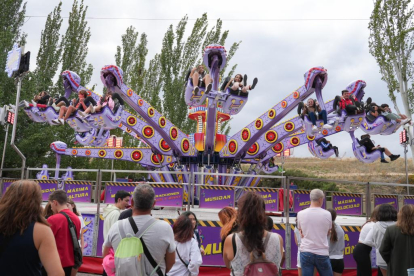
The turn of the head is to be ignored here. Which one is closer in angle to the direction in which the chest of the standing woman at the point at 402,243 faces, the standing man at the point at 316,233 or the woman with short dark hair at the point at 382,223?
the woman with short dark hair

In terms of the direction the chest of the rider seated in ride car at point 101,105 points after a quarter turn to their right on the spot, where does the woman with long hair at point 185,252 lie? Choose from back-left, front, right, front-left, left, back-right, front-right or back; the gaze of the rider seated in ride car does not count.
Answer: back

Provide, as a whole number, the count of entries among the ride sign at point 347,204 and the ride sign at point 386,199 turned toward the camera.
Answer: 2

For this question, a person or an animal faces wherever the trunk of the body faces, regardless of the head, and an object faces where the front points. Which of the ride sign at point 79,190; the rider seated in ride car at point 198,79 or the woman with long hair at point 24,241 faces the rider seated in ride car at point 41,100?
the woman with long hair

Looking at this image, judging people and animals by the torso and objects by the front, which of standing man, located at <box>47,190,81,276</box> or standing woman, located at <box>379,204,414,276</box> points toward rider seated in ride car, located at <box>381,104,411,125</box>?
the standing woman

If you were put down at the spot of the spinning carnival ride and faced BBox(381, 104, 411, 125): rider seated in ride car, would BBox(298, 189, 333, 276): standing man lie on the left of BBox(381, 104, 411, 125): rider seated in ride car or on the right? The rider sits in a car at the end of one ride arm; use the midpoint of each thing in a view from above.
right

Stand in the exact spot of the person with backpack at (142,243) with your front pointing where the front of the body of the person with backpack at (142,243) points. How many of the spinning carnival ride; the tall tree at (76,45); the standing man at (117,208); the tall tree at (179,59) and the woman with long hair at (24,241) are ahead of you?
4

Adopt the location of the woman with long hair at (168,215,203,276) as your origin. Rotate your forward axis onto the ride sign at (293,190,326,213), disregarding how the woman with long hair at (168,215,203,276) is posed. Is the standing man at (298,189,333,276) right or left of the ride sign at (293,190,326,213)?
right

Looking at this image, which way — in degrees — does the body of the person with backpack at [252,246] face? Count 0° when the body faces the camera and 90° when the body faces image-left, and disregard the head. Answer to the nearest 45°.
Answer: approximately 180°

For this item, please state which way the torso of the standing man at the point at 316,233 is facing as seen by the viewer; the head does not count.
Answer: away from the camera

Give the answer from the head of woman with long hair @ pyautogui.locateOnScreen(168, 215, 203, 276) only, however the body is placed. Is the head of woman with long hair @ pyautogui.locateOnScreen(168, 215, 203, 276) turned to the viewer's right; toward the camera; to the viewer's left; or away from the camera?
away from the camera

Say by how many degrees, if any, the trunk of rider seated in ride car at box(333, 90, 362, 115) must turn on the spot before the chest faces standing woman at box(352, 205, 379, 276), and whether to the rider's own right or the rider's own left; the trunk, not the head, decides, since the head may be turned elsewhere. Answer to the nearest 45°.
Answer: approximately 45° to the rider's own right

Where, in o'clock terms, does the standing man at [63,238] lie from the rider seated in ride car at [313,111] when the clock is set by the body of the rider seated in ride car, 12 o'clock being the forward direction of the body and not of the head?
The standing man is roughly at 2 o'clock from the rider seated in ride car.

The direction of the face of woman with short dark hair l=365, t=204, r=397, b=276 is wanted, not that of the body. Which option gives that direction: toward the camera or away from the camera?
away from the camera

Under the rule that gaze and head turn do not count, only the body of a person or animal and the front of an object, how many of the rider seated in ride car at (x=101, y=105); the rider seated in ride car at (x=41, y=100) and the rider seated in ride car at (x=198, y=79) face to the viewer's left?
2
